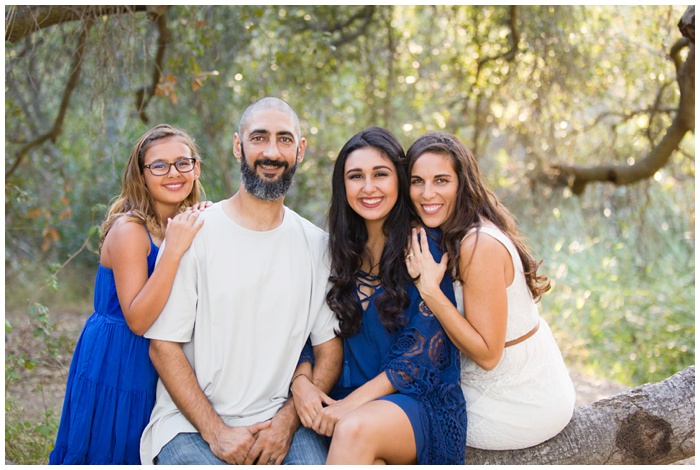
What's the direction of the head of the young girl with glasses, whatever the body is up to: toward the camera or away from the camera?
toward the camera

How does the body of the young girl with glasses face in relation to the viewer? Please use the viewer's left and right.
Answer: facing to the right of the viewer

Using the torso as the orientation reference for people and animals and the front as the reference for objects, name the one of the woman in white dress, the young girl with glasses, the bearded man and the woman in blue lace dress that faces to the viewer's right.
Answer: the young girl with glasses

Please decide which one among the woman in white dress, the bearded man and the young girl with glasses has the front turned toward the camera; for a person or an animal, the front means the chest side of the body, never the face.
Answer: the bearded man

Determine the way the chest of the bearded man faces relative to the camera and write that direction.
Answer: toward the camera

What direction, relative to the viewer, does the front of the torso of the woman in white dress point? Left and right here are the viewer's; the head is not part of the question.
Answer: facing to the left of the viewer

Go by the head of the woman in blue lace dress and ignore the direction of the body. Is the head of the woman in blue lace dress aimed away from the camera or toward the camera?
toward the camera

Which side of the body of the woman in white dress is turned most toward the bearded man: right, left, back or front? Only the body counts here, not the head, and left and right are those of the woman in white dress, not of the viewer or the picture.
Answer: front

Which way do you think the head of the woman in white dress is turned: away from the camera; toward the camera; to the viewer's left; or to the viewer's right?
toward the camera

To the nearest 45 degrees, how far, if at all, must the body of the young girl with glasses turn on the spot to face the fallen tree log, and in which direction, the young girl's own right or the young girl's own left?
0° — they already face it

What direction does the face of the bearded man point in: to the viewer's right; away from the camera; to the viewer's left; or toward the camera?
toward the camera

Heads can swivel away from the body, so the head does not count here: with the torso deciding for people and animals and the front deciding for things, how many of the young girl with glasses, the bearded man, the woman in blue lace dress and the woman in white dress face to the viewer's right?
1

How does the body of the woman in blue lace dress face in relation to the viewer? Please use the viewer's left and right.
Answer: facing the viewer and to the left of the viewer

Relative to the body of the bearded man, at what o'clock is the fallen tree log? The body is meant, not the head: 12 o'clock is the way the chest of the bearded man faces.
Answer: The fallen tree log is roughly at 9 o'clock from the bearded man.
